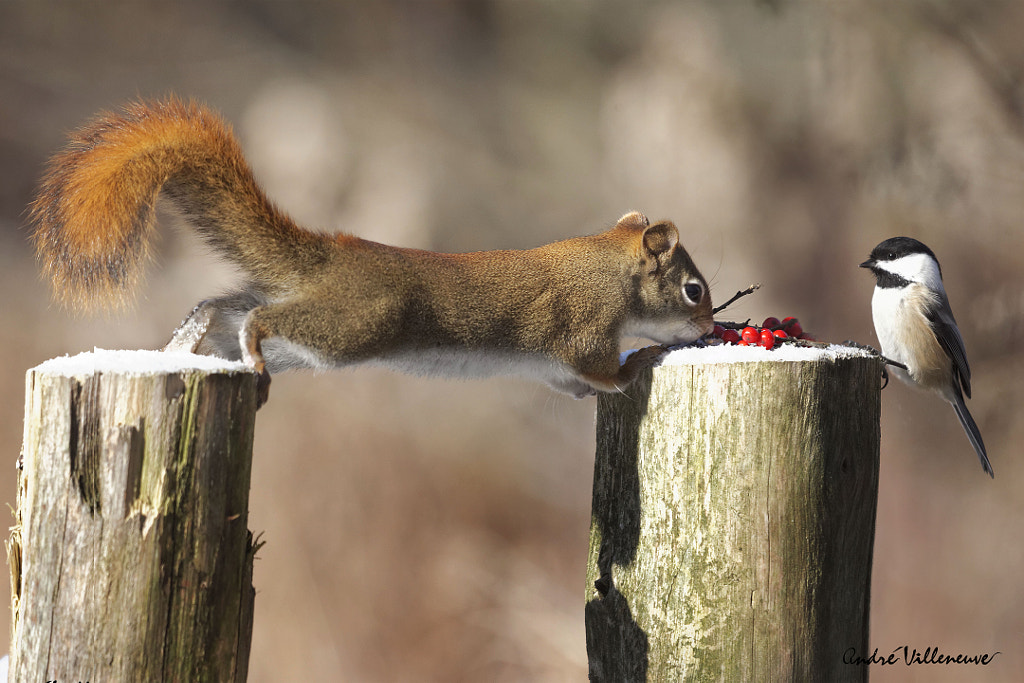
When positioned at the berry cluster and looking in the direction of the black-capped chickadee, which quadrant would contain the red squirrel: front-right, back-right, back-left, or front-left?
back-left

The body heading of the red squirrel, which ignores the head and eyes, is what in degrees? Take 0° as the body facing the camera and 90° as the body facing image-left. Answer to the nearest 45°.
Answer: approximately 270°
